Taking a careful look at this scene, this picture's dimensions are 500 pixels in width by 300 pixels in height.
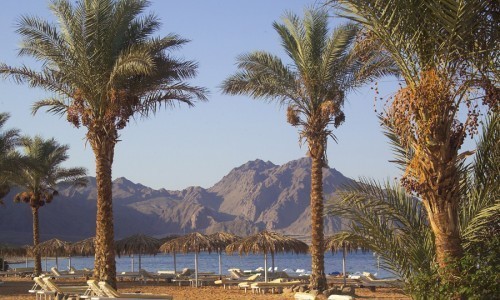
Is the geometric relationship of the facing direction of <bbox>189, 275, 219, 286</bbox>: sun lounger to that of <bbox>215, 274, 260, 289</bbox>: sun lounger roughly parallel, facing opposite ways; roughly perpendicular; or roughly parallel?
roughly parallel

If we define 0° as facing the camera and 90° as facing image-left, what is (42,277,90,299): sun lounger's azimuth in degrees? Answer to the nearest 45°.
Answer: approximately 270°

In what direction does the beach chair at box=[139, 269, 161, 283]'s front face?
to the viewer's right

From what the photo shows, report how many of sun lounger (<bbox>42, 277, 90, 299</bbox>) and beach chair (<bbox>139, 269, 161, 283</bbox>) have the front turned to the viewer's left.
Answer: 0

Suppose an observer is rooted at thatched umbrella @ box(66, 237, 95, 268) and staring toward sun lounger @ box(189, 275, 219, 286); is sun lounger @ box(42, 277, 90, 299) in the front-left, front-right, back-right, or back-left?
front-right

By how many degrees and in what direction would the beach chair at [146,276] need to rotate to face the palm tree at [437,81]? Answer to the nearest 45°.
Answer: approximately 90° to its right

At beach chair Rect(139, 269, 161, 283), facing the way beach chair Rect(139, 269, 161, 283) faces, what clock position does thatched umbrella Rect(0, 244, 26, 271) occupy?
The thatched umbrella is roughly at 8 o'clock from the beach chair.

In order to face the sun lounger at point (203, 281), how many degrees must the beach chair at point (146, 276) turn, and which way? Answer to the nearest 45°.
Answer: approximately 45° to its right
